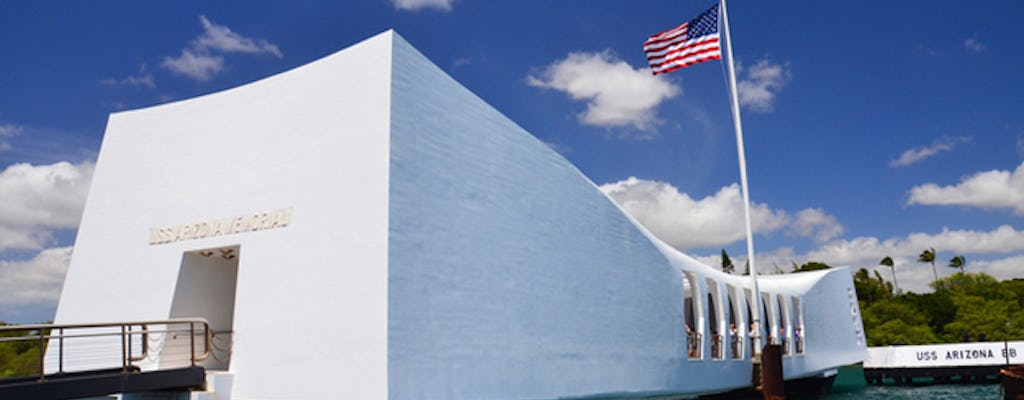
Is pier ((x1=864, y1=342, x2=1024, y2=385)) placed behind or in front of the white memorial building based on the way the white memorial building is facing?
behind

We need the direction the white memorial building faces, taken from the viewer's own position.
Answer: facing the viewer and to the left of the viewer

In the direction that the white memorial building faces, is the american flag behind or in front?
behind

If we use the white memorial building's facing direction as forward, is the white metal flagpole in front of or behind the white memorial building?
behind
